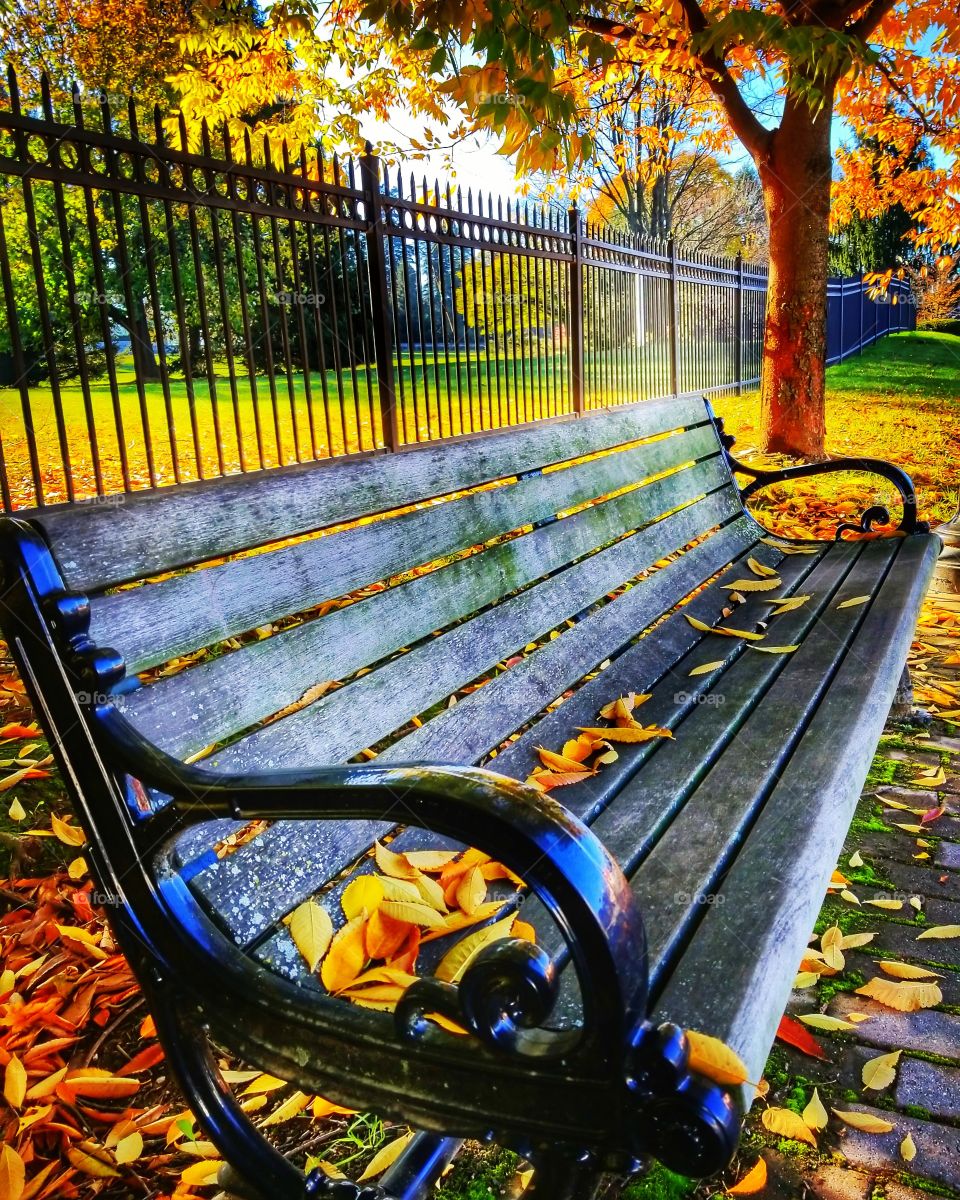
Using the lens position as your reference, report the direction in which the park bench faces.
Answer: facing the viewer and to the right of the viewer

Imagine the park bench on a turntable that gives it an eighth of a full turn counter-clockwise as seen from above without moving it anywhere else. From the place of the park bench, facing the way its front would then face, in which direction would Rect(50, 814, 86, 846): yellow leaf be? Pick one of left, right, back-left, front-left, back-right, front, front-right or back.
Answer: back-left

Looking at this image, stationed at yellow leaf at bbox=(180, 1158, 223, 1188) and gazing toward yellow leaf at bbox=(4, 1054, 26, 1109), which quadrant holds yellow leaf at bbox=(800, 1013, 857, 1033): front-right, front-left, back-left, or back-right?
back-right

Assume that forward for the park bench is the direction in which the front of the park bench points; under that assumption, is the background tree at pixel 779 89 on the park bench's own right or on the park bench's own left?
on the park bench's own left

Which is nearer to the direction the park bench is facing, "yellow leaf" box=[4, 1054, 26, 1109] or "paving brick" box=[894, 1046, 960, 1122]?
the paving brick
